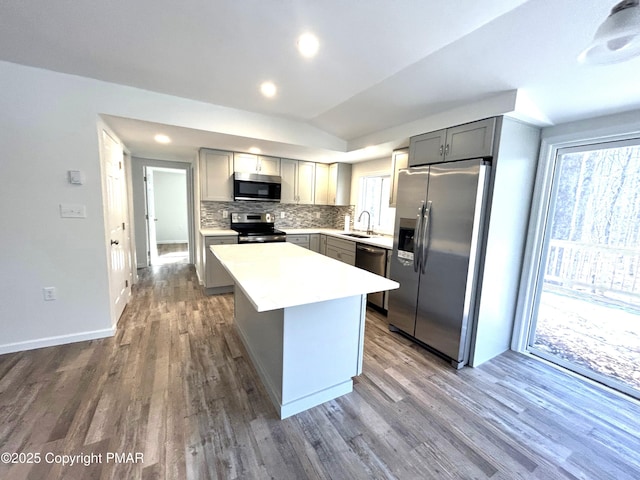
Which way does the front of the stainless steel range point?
toward the camera

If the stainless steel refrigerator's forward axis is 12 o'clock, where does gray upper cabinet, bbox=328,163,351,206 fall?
The gray upper cabinet is roughly at 3 o'clock from the stainless steel refrigerator.

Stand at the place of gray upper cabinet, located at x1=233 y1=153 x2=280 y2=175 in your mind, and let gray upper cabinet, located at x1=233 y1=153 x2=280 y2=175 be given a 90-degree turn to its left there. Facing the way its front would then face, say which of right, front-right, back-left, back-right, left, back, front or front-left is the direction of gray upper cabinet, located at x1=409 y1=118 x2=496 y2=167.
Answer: front-right

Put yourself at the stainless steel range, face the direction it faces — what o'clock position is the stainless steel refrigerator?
The stainless steel refrigerator is roughly at 11 o'clock from the stainless steel range.

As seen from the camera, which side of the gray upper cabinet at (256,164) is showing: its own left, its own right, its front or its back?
front

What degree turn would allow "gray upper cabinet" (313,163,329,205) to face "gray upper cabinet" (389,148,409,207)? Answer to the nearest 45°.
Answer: approximately 45° to its left

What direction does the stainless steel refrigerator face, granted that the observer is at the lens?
facing the viewer and to the left of the viewer

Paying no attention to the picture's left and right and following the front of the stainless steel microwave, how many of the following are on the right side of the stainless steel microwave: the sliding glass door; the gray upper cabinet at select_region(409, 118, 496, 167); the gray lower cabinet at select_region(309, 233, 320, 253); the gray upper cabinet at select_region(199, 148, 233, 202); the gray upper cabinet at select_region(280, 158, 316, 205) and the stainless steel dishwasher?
1

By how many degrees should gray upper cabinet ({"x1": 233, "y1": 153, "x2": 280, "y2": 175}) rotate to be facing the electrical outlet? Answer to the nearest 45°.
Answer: approximately 45° to its right

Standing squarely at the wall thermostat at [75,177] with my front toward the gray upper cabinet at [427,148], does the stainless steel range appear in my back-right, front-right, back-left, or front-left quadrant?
front-left

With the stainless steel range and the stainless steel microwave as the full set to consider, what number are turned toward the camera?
2

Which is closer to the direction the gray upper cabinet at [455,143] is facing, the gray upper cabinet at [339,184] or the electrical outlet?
the electrical outlet

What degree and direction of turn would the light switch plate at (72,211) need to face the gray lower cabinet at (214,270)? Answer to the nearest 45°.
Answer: approximately 90° to its left

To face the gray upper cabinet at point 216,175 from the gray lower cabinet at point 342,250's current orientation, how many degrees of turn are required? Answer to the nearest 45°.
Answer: approximately 45° to its right

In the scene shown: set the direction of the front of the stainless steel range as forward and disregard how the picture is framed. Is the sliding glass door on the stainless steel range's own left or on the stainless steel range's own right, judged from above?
on the stainless steel range's own left

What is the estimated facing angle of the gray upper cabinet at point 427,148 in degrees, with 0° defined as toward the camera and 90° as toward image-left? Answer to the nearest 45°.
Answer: approximately 45°

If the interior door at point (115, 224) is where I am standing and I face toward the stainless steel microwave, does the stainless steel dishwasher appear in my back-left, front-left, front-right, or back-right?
front-right
